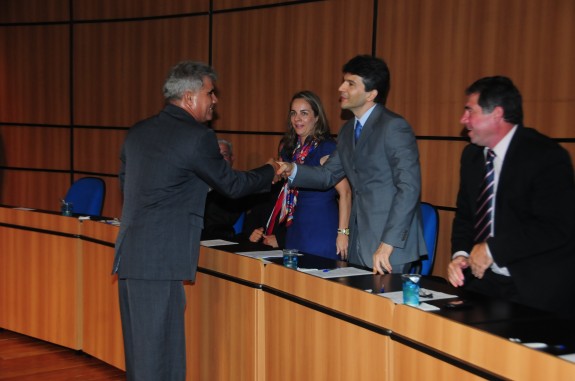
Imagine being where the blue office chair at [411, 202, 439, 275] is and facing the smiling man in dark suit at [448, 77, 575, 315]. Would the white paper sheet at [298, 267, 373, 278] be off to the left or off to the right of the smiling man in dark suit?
right

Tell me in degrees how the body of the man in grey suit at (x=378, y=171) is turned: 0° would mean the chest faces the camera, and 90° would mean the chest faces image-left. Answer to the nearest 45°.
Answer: approximately 45°

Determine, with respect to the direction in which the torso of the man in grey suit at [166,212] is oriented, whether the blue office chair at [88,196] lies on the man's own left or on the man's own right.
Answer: on the man's own left

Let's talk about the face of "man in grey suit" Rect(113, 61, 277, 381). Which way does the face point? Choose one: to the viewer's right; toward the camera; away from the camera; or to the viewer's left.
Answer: to the viewer's right

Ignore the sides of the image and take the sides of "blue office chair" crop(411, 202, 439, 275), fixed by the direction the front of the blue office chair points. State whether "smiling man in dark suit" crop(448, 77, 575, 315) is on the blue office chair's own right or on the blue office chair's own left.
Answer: on the blue office chair's own left

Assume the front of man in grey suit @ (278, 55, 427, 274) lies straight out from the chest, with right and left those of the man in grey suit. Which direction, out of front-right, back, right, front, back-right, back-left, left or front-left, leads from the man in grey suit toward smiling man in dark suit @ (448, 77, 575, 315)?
left

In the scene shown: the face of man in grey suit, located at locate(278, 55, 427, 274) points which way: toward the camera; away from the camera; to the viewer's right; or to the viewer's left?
to the viewer's left

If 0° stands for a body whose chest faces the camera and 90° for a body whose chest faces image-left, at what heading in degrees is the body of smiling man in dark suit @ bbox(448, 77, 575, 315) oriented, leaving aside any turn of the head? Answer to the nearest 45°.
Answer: approximately 45°

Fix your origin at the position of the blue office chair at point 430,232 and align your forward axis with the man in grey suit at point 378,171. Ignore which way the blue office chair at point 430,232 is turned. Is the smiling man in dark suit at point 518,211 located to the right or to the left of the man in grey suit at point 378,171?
left

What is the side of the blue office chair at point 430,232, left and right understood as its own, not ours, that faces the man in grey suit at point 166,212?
front
